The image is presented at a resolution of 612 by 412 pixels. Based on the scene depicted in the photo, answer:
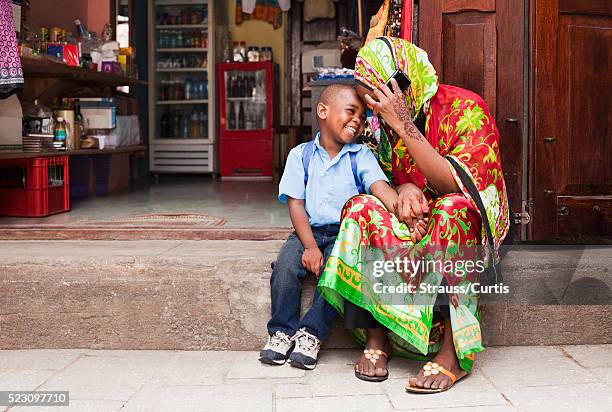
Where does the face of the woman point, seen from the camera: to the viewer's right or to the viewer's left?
to the viewer's left

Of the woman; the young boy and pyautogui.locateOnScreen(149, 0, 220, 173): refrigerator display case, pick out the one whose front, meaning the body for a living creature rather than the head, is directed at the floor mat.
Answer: the refrigerator display case

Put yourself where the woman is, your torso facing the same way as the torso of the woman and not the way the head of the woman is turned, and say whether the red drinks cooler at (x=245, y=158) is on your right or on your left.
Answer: on your right

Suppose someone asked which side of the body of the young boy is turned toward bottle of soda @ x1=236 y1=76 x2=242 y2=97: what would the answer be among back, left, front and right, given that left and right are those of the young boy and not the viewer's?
back

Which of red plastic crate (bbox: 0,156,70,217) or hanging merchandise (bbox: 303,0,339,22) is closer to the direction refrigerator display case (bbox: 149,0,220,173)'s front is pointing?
the red plastic crate

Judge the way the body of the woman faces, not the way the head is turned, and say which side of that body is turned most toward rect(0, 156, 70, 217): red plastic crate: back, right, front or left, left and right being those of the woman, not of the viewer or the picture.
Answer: right

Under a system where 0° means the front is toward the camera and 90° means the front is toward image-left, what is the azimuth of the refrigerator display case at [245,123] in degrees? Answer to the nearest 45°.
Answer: approximately 0°
